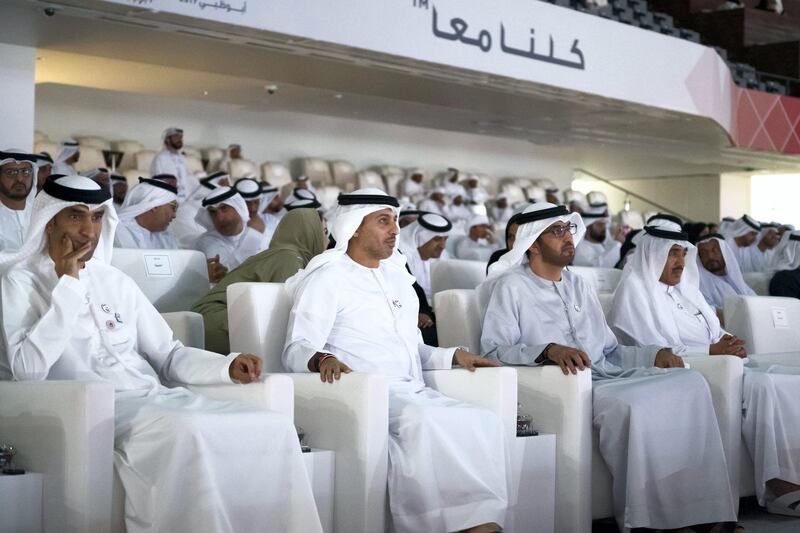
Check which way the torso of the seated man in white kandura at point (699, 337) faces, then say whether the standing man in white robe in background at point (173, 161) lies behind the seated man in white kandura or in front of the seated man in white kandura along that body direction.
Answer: behind

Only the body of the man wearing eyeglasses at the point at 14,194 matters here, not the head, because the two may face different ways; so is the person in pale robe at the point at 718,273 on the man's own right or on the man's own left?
on the man's own left

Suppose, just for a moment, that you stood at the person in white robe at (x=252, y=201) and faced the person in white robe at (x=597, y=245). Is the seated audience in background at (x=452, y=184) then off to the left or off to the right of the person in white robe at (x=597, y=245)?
left

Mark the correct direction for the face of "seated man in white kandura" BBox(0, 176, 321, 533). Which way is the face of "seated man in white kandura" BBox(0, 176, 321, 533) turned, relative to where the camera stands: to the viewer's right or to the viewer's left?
to the viewer's right

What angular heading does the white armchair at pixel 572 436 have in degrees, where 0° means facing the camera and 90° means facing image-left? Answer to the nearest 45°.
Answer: approximately 315°

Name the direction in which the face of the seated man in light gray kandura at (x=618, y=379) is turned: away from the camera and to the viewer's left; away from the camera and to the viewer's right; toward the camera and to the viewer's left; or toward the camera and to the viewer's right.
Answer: toward the camera and to the viewer's right
